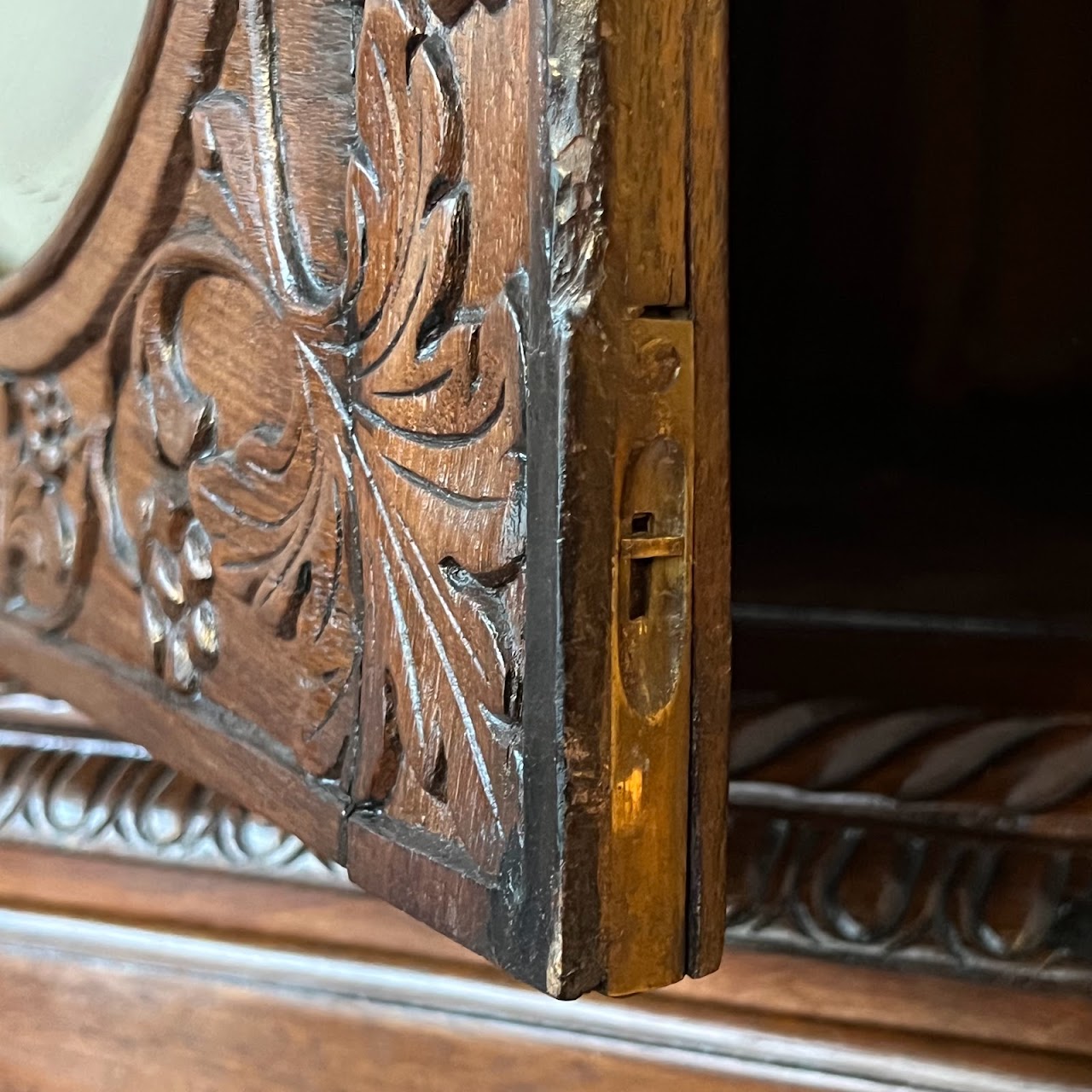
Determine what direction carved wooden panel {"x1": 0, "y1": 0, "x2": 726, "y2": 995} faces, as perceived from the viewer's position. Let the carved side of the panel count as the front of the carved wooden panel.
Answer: facing the viewer and to the left of the viewer
